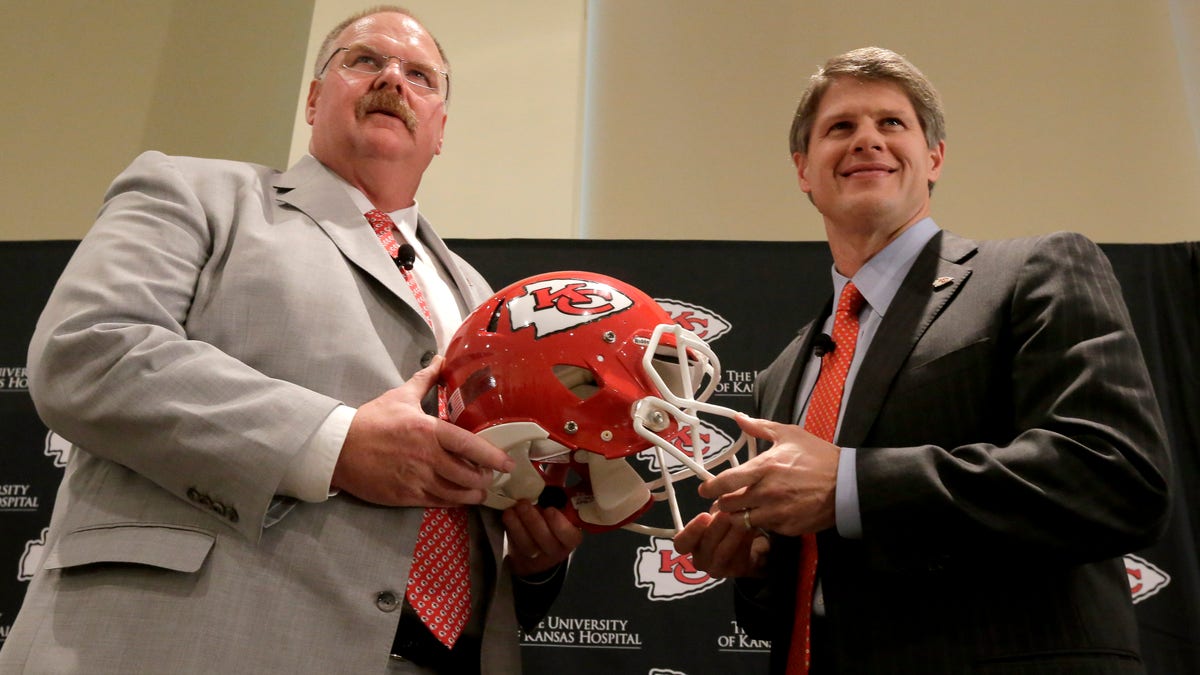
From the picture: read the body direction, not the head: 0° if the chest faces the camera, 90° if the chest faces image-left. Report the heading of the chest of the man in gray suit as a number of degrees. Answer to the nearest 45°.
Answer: approximately 315°

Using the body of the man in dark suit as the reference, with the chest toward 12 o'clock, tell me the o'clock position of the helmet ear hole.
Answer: The helmet ear hole is roughly at 1 o'clock from the man in dark suit.

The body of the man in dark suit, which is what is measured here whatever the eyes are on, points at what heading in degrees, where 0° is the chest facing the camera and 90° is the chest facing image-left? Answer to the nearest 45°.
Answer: approximately 45°

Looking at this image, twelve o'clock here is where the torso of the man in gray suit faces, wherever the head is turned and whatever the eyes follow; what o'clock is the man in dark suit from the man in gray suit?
The man in dark suit is roughly at 11 o'clock from the man in gray suit.

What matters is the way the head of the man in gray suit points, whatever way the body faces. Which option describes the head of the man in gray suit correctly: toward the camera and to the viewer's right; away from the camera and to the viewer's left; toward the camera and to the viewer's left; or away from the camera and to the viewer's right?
toward the camera and to the viewer's right
